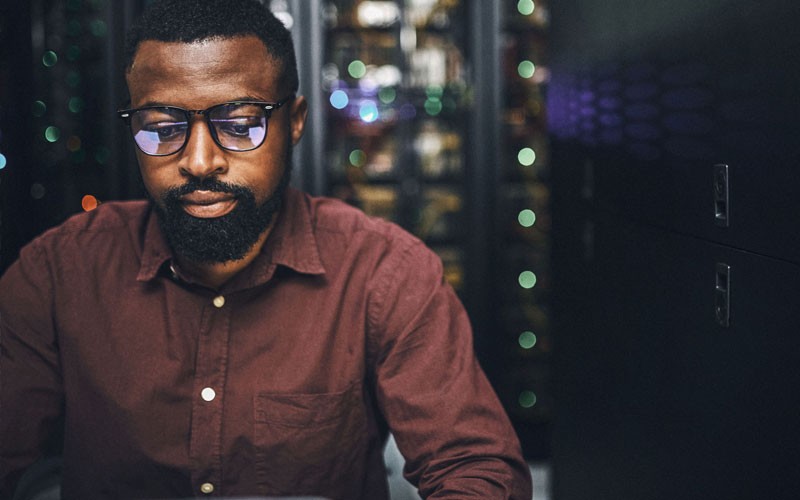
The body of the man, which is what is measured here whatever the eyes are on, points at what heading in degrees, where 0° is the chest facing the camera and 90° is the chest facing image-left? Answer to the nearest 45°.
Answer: approximately 0°

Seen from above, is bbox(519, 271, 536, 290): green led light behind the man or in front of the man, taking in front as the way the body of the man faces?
behind

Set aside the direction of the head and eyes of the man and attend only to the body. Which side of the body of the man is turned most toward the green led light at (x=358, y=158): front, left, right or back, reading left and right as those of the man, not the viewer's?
back

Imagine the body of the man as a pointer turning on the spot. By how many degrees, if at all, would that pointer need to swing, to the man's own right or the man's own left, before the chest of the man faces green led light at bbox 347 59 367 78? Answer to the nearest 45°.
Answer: approximately 180°

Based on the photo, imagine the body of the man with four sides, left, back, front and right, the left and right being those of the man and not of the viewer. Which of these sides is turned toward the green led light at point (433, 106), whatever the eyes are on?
back
